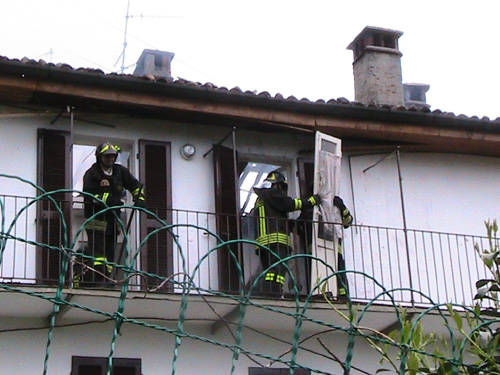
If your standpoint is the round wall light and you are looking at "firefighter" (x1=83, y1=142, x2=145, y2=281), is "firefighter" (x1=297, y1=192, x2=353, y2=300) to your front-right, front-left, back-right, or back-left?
back-left

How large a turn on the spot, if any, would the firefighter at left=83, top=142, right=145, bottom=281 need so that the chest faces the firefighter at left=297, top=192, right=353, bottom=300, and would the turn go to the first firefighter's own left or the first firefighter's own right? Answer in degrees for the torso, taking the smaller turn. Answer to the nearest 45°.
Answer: approximately 45° to the first firefighter's own left

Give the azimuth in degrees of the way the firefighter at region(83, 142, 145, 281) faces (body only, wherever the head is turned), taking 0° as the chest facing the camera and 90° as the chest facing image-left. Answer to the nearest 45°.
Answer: approximately 315°

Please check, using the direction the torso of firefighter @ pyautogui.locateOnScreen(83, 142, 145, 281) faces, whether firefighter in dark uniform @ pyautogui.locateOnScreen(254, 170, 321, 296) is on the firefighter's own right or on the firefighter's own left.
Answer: on the firefighter's own left

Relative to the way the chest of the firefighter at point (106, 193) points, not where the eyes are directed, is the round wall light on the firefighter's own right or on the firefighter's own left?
on the firefighter's own left

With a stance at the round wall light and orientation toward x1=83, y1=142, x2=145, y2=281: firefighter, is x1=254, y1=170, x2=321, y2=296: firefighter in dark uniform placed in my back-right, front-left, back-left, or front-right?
back-left
